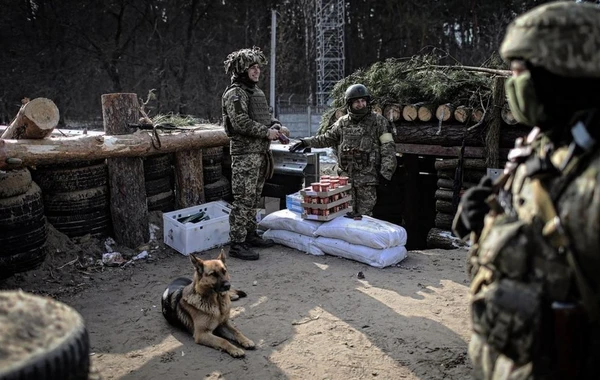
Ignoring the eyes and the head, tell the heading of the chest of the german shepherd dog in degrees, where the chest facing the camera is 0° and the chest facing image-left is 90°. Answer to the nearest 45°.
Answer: approximately 315°

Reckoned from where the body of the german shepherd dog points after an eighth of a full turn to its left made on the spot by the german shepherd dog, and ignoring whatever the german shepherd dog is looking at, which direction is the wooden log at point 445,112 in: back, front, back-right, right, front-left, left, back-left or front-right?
front-left

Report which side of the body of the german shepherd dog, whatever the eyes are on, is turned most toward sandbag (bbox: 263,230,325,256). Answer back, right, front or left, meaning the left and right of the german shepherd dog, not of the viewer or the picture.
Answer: left

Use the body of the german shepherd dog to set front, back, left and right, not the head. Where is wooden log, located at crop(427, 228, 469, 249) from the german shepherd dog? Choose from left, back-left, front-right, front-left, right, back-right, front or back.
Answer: left

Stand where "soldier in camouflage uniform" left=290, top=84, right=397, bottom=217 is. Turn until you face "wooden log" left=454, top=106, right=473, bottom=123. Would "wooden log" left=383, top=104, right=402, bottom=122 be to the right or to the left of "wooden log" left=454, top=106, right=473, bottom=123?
left

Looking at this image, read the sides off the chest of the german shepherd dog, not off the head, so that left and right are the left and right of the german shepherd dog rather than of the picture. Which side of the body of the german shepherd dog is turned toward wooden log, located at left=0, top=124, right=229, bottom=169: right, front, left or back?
back

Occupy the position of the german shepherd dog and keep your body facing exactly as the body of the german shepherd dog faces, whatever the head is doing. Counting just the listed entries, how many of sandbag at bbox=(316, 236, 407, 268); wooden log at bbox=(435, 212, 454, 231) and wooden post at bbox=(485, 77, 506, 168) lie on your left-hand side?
3

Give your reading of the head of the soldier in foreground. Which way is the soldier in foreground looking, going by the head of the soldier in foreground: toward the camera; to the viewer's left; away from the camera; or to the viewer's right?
to the viewer's left

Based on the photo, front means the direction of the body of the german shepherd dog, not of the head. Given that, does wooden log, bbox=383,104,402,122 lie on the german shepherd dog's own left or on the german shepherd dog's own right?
on the german shepherd dog's own left

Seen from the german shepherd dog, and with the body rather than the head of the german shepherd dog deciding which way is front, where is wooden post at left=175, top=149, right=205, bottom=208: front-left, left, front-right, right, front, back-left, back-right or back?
back-left

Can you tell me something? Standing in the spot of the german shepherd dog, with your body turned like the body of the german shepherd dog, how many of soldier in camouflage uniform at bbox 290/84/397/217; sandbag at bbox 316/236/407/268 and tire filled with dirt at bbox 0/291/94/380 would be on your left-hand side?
2

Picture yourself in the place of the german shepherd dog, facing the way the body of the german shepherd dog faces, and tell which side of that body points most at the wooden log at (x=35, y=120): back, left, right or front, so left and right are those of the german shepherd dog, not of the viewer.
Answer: back

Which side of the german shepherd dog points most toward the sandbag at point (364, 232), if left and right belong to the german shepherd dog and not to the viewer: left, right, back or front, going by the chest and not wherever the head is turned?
left

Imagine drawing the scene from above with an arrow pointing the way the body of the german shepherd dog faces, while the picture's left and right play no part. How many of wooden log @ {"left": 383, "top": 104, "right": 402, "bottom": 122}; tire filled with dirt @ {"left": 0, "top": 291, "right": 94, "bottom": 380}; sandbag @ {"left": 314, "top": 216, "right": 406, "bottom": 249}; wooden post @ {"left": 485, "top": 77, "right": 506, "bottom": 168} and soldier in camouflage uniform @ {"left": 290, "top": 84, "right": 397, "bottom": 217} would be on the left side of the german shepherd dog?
4
